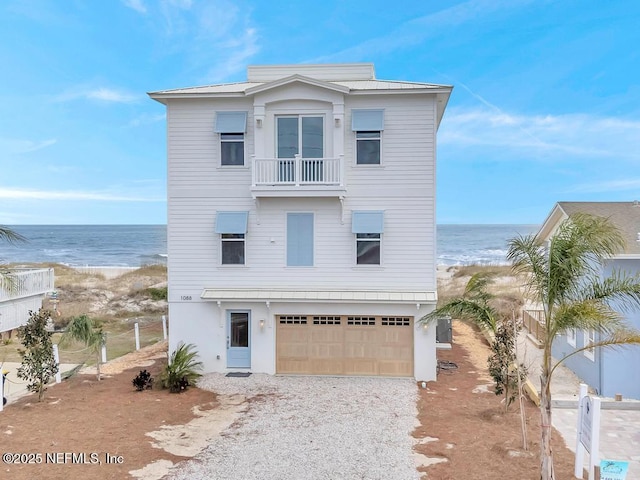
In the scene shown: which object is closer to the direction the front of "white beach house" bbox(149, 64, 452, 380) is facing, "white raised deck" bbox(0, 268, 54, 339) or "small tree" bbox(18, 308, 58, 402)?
the small tree

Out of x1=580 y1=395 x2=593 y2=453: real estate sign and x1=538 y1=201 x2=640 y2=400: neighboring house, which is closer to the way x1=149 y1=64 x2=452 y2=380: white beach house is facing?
the real estate sign

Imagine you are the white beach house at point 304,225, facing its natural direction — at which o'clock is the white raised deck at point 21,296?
The white raised deck is roughly at 4 o'clock from the white beach house.

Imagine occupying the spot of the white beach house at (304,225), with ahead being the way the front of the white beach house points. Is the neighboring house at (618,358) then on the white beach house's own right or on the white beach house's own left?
on the white beach house's own left

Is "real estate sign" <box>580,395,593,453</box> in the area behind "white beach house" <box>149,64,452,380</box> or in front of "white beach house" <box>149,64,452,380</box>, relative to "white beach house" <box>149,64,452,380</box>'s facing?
in front

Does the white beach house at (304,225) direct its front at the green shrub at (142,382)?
no

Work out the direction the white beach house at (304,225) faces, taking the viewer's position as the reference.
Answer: facing the viewer

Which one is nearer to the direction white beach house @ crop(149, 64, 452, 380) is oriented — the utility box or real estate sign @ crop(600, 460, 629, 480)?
the real estate sign

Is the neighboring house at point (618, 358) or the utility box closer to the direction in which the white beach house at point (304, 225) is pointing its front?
the neighboring house

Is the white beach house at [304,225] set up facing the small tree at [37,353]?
no

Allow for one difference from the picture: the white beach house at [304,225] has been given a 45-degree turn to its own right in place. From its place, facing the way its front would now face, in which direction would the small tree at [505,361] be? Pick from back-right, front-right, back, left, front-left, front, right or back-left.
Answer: left

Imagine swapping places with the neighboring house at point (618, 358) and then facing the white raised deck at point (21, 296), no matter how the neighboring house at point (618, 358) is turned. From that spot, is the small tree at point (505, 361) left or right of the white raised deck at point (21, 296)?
left
